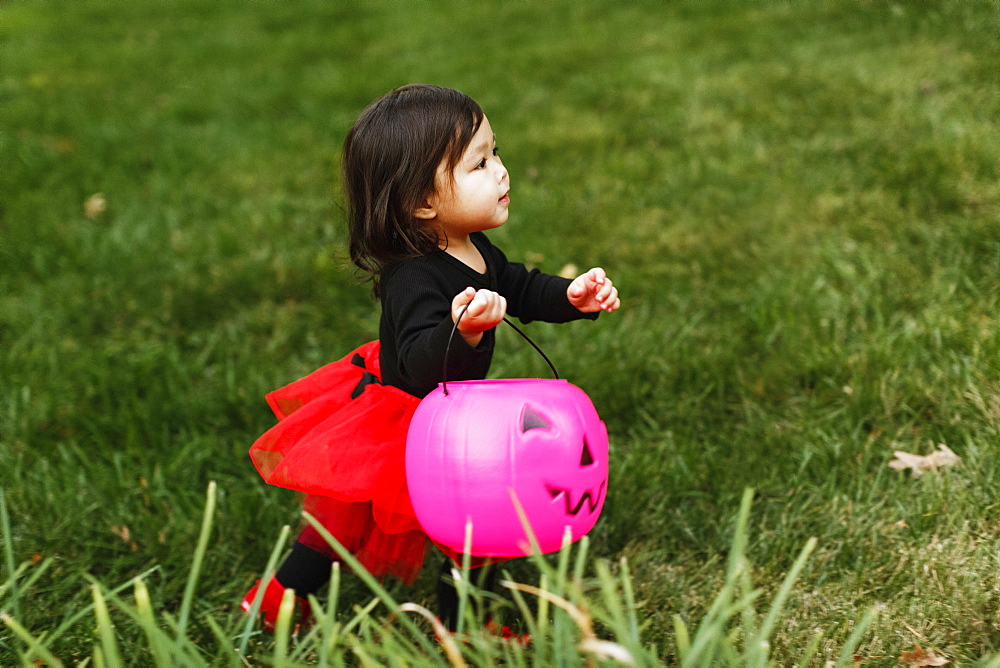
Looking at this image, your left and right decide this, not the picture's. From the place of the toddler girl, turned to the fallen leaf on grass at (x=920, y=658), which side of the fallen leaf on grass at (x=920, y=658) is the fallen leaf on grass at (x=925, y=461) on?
left

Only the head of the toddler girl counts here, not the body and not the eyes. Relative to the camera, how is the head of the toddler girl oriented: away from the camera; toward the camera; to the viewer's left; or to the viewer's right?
to the viewer's right

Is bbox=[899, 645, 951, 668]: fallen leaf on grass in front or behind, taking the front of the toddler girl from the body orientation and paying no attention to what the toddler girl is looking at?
in front

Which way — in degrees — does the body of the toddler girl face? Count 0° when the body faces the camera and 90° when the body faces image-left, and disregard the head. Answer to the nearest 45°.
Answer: approximately 270°

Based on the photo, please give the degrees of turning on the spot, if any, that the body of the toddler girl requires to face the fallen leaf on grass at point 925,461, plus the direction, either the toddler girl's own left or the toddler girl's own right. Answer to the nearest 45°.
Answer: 0° — they already face it

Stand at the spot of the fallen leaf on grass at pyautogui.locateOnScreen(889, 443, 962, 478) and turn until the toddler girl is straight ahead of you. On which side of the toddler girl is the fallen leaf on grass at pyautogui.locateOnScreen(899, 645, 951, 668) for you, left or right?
left
